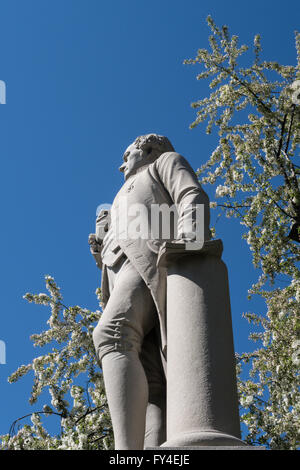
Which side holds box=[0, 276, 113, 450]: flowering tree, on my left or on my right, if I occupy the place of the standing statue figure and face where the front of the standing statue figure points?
on my right

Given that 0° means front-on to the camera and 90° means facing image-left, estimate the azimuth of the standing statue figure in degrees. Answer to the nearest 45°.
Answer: approximately 45°
